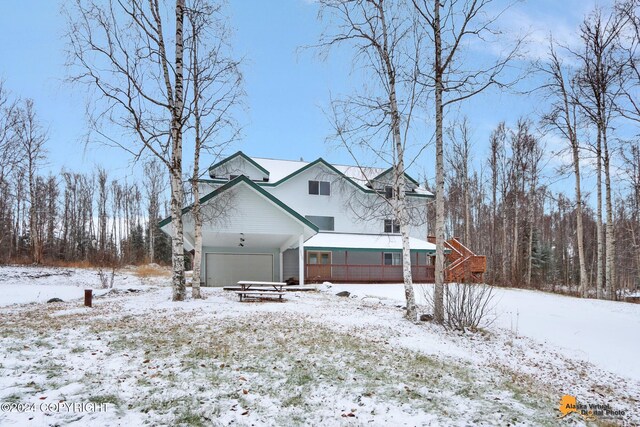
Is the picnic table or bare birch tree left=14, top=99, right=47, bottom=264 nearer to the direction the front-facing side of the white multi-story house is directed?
the picnic table

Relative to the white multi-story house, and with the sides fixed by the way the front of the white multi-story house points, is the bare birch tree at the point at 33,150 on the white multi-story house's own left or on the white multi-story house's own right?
on the white multi-story house's own right

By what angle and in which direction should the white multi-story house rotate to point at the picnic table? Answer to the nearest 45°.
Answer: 0° — it already faces it

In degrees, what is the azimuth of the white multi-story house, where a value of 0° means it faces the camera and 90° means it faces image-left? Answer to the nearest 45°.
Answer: approximately 0°
